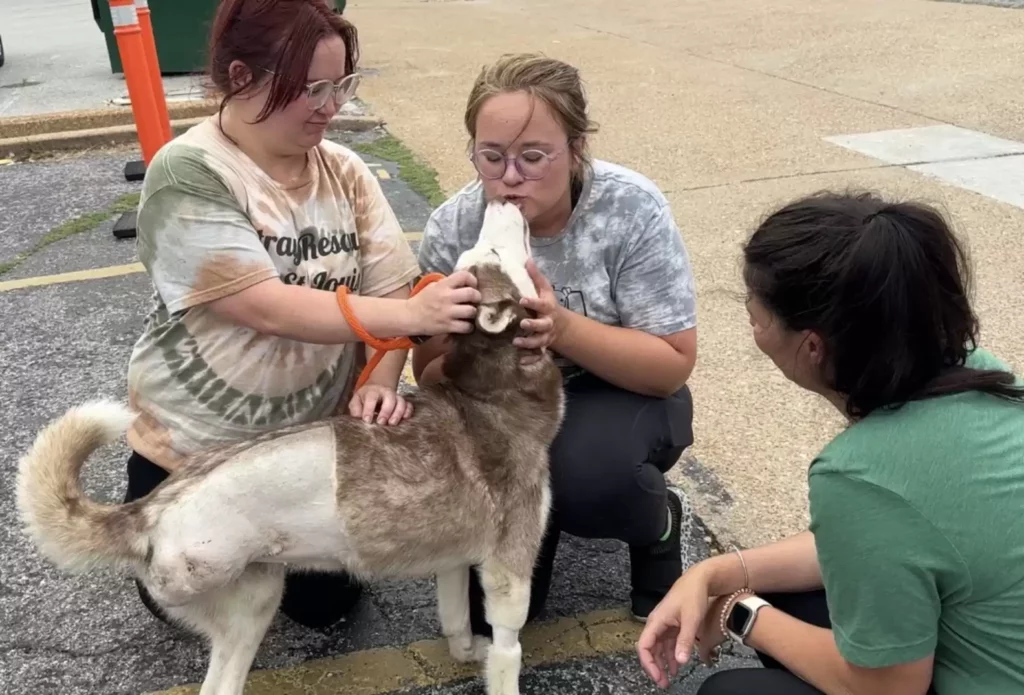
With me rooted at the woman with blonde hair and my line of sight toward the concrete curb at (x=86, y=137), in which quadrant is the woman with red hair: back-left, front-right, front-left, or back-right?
front-left

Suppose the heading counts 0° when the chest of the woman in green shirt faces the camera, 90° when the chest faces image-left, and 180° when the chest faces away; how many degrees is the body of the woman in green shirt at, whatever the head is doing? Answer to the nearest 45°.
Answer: approximately 135°

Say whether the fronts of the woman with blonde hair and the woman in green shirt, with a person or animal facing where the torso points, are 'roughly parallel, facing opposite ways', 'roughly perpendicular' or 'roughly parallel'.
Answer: roughly perpendicular

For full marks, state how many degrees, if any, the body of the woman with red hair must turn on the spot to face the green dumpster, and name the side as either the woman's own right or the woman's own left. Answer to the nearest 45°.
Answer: approximately 135° to the woman's own left

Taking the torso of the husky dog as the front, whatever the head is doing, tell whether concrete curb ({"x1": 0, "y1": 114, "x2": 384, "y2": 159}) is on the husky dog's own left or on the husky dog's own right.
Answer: on the husky dog's own left

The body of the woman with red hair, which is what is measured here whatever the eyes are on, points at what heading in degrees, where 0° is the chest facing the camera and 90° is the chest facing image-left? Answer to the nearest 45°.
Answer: approximately 315°

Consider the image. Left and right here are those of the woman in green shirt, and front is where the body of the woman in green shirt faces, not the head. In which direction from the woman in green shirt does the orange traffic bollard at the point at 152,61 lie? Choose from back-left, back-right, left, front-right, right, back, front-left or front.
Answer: front

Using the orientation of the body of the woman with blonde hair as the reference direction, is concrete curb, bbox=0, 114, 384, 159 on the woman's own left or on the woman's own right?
on the woman's own right

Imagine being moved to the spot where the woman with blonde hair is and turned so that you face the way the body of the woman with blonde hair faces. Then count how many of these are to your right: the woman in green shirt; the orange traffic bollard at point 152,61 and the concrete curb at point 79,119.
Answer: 2

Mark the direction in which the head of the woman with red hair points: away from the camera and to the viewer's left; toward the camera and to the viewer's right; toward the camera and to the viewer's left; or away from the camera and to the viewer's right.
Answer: toward the camera and to the viewer's right

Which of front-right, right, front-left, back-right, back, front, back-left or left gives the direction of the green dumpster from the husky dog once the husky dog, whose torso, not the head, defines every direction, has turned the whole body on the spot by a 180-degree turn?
right

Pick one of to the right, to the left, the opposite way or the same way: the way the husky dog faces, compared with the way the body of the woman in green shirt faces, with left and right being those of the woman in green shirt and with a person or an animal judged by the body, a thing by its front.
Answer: to the right

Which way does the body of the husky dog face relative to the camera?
to the viewer's right

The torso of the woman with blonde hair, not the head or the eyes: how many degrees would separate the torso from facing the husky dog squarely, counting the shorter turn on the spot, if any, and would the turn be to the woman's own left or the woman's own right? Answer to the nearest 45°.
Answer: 0° — they already face it
